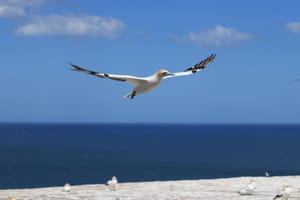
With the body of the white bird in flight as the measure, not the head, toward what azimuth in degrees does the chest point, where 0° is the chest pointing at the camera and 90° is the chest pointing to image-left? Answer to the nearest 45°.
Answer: approximately 315°
